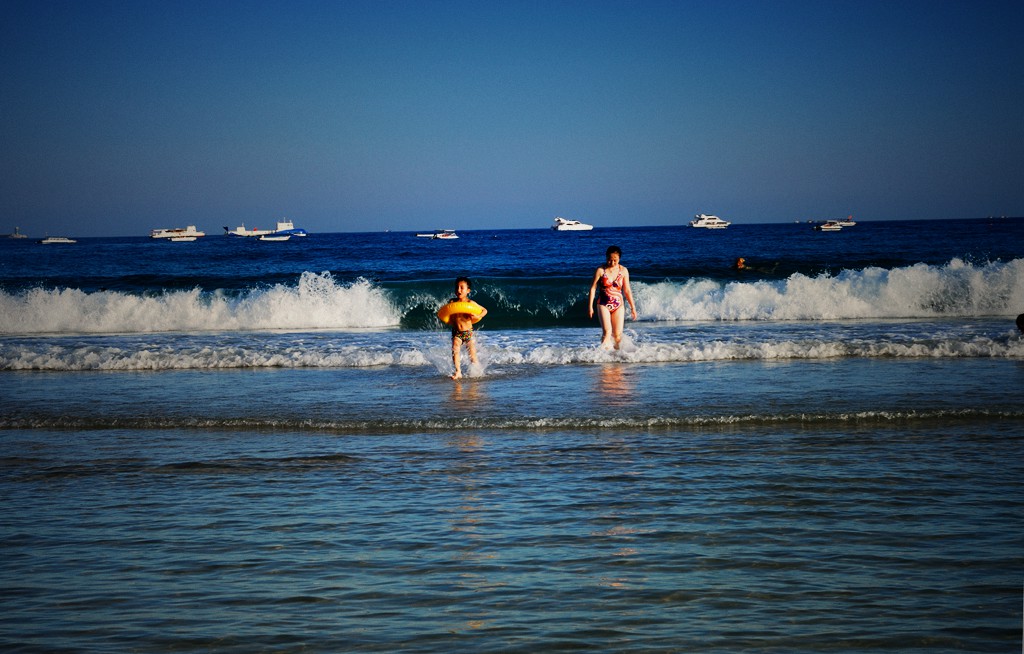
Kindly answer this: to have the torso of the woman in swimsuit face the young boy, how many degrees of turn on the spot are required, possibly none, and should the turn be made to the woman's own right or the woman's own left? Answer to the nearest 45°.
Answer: approximately 45° to the woman's own right

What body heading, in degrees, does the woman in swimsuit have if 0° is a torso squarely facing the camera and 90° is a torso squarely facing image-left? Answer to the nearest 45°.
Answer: approximately 0°

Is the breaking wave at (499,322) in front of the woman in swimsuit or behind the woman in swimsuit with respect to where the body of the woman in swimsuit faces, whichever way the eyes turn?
behind

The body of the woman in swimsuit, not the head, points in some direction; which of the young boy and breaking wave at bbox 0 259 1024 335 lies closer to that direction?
the young boy
